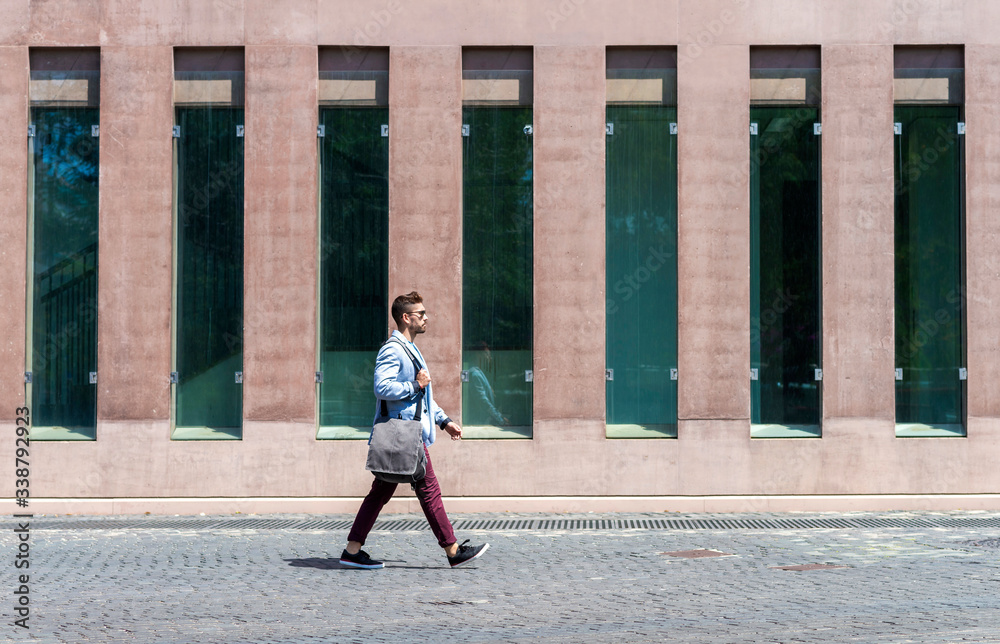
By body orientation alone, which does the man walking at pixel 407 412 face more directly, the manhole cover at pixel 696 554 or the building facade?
the manhole cover

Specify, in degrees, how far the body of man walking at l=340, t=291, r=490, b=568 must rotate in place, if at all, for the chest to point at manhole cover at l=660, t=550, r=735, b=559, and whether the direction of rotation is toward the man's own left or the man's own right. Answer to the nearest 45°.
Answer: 0° — they already face it

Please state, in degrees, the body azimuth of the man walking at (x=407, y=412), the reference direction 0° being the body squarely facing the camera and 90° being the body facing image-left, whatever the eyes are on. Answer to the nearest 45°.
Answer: approximately 270°

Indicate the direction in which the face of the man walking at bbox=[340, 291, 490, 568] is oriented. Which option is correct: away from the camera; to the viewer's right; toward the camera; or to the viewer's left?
to the viewer's right

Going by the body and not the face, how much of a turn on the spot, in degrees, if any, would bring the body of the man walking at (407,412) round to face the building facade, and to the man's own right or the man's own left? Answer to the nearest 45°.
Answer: approximately 90° to the man's own left

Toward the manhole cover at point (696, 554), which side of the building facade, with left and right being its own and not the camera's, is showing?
front

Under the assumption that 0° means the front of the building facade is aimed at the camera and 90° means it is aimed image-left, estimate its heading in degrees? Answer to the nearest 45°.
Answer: approximately 0°

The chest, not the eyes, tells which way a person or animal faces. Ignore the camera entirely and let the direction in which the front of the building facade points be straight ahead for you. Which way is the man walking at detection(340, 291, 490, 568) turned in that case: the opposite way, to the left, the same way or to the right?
to the left

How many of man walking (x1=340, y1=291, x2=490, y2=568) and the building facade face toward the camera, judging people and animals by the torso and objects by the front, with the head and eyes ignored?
1
